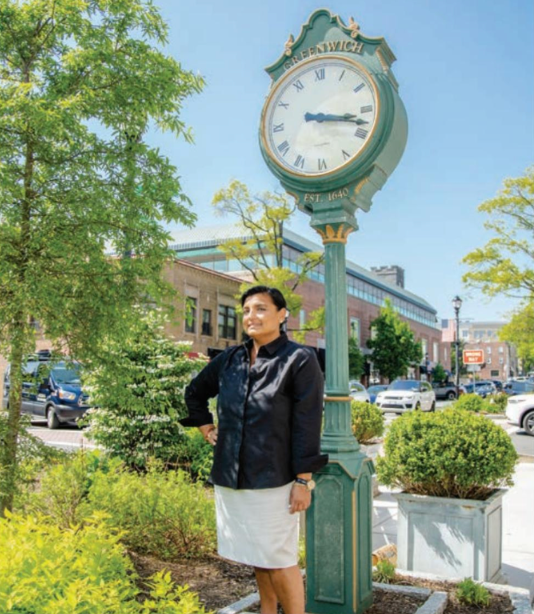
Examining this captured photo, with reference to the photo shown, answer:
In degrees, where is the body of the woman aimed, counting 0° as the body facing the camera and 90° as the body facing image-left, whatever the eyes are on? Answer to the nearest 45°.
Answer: approximately 45°

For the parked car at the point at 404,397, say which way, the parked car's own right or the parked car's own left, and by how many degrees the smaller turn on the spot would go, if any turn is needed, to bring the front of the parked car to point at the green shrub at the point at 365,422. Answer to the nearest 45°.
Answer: approximately 45° to the parked car's own left

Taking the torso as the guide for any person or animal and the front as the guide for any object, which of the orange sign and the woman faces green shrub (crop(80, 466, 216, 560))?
the orange sign

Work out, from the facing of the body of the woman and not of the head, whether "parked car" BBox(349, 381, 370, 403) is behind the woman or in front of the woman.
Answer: behind

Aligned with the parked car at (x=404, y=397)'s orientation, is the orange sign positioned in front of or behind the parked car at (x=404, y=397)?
behind

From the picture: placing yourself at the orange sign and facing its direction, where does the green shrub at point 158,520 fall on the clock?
The green shrub is roughly at 12 o'clock from the orange sign.

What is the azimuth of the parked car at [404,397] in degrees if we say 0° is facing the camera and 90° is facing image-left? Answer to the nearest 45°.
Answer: approximately 45°

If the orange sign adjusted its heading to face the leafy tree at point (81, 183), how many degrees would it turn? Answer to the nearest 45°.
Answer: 0° — it already faces it

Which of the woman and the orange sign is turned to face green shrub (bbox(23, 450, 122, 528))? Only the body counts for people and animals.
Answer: the orange sign
